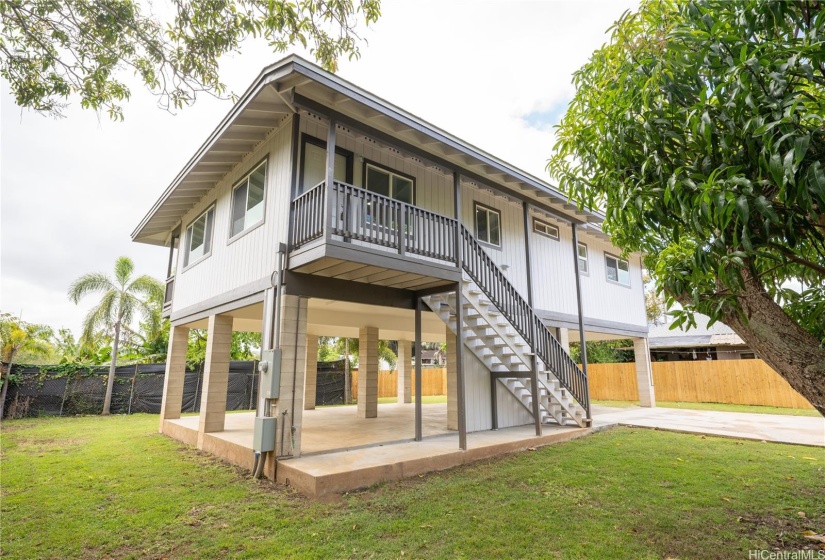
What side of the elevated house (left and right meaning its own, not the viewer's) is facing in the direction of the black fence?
back

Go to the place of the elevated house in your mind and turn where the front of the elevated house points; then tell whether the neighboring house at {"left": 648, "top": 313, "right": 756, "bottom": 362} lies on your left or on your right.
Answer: on your left

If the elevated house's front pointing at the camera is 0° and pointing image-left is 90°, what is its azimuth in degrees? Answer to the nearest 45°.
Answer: approximately 315°

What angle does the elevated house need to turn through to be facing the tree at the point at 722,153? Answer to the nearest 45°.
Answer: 0° — it already faces it

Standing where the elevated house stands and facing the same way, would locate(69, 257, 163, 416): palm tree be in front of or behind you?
behind

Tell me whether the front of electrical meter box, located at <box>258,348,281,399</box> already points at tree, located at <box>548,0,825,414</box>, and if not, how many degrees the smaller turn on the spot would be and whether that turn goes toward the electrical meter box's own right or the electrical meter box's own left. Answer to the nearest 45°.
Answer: approximately 90° to the electrical meter box's own left
